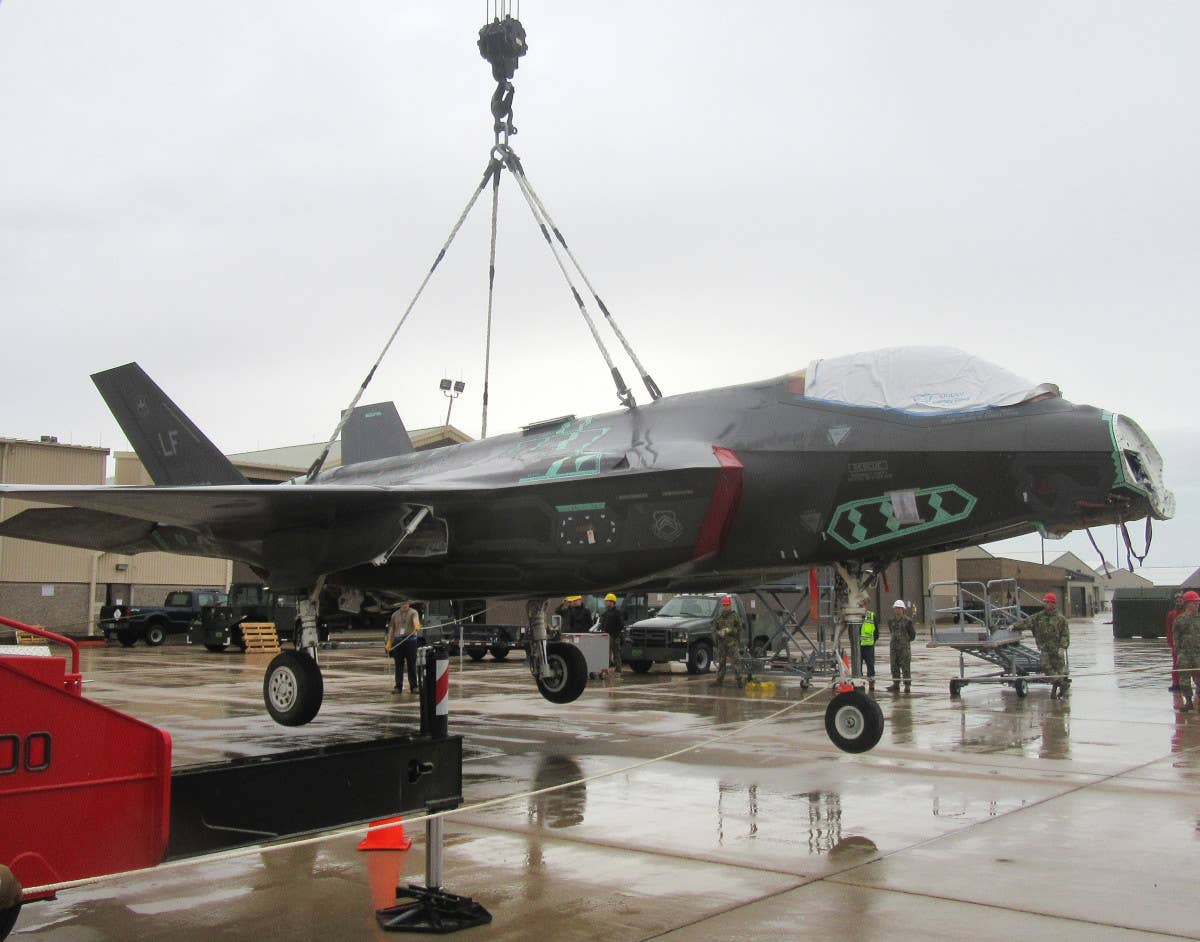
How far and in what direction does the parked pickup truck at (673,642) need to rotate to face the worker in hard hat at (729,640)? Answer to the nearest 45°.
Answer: approximately 45° to its left

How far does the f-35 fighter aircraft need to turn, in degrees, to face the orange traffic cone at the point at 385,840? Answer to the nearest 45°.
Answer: approximately 90° to its right

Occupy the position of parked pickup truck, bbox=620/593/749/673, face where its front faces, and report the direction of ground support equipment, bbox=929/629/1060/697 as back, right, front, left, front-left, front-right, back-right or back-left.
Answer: left

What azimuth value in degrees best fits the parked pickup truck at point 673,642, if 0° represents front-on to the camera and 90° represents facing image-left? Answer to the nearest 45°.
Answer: approximately 45°

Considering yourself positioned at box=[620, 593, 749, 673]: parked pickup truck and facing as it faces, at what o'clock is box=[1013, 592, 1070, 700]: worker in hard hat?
The worker in hard hat is roughly at 9 o'clock from the parked pickup truck.

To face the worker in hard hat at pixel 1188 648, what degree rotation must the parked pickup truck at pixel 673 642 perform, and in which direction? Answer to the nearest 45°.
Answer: approximately 90° to its left

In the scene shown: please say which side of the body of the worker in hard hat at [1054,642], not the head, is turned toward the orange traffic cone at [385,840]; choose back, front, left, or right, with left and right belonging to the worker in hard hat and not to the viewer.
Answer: front

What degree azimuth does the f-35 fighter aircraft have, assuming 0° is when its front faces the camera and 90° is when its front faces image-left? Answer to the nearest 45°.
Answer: approximately 315°
